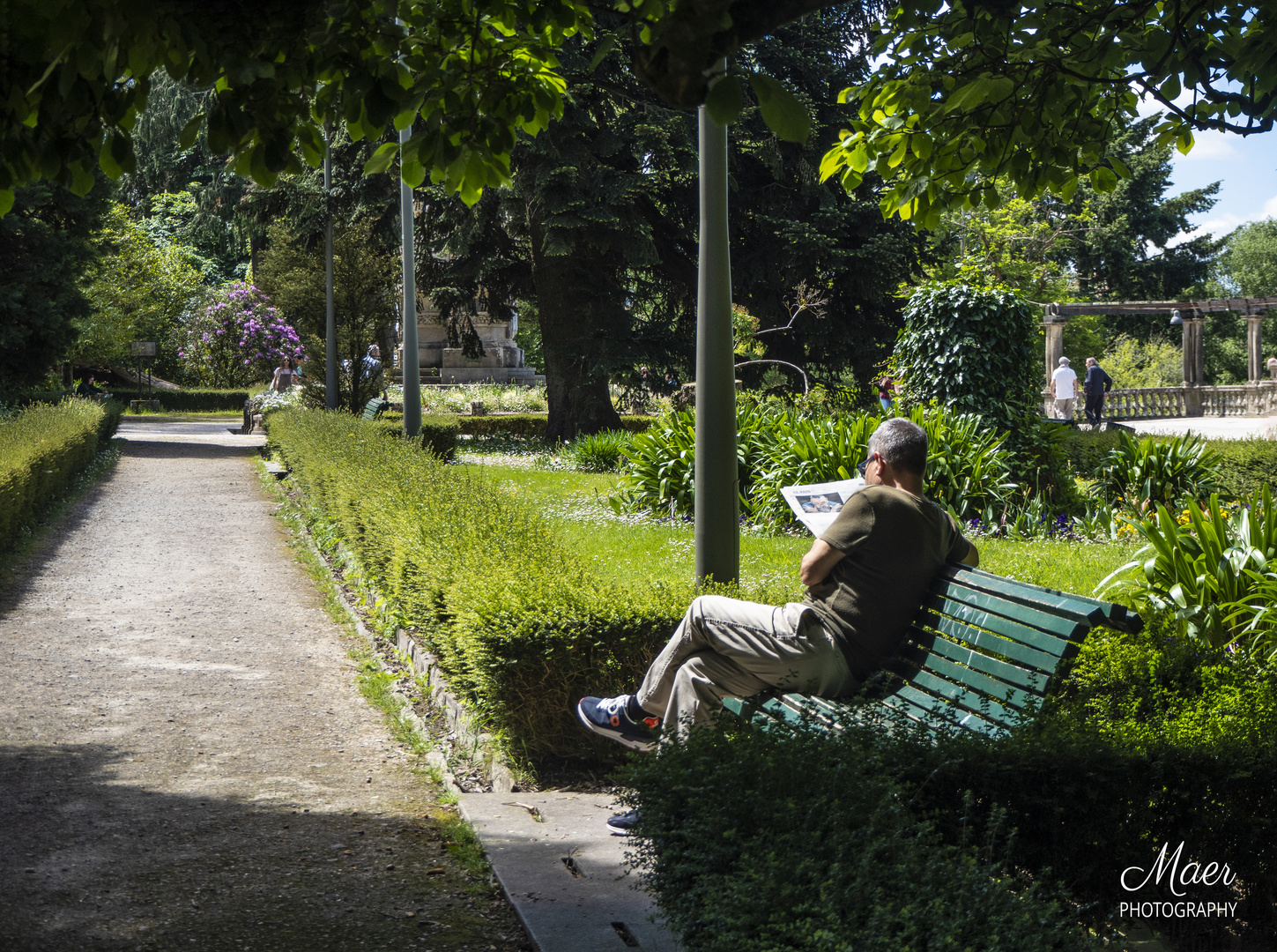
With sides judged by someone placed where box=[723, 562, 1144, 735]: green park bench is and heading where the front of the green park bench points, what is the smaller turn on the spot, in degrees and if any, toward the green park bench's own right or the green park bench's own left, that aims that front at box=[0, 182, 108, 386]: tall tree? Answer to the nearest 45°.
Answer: approximately 90° to the green park bench's own right

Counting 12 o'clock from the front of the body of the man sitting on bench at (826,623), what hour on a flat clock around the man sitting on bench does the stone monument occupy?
The stone monument is roughly at 1 o'clock from the man sitting on bench.

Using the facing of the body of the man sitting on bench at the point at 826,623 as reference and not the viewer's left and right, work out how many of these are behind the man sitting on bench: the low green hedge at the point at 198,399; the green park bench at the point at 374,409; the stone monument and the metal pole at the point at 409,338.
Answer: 0

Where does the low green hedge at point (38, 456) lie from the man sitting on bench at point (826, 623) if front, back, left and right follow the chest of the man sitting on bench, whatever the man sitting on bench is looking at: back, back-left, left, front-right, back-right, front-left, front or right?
front

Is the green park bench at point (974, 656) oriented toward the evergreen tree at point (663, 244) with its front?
no

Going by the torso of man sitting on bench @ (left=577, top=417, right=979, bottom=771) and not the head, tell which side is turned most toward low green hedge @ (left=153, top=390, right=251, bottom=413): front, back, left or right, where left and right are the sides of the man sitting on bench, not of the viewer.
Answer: front

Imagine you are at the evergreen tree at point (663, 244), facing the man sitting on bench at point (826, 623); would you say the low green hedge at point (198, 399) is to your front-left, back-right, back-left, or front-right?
back-right

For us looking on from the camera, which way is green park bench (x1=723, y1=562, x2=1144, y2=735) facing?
facing the viewer and to the left of the viewer

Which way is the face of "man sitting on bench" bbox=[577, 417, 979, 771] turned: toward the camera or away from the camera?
away from the camera

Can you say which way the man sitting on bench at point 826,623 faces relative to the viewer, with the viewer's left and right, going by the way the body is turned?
facing away from the viewer and to the left of the viewer

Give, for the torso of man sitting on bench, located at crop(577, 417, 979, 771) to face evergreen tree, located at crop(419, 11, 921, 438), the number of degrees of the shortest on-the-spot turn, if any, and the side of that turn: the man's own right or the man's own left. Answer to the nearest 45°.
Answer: approximately 45° to the man's own right
